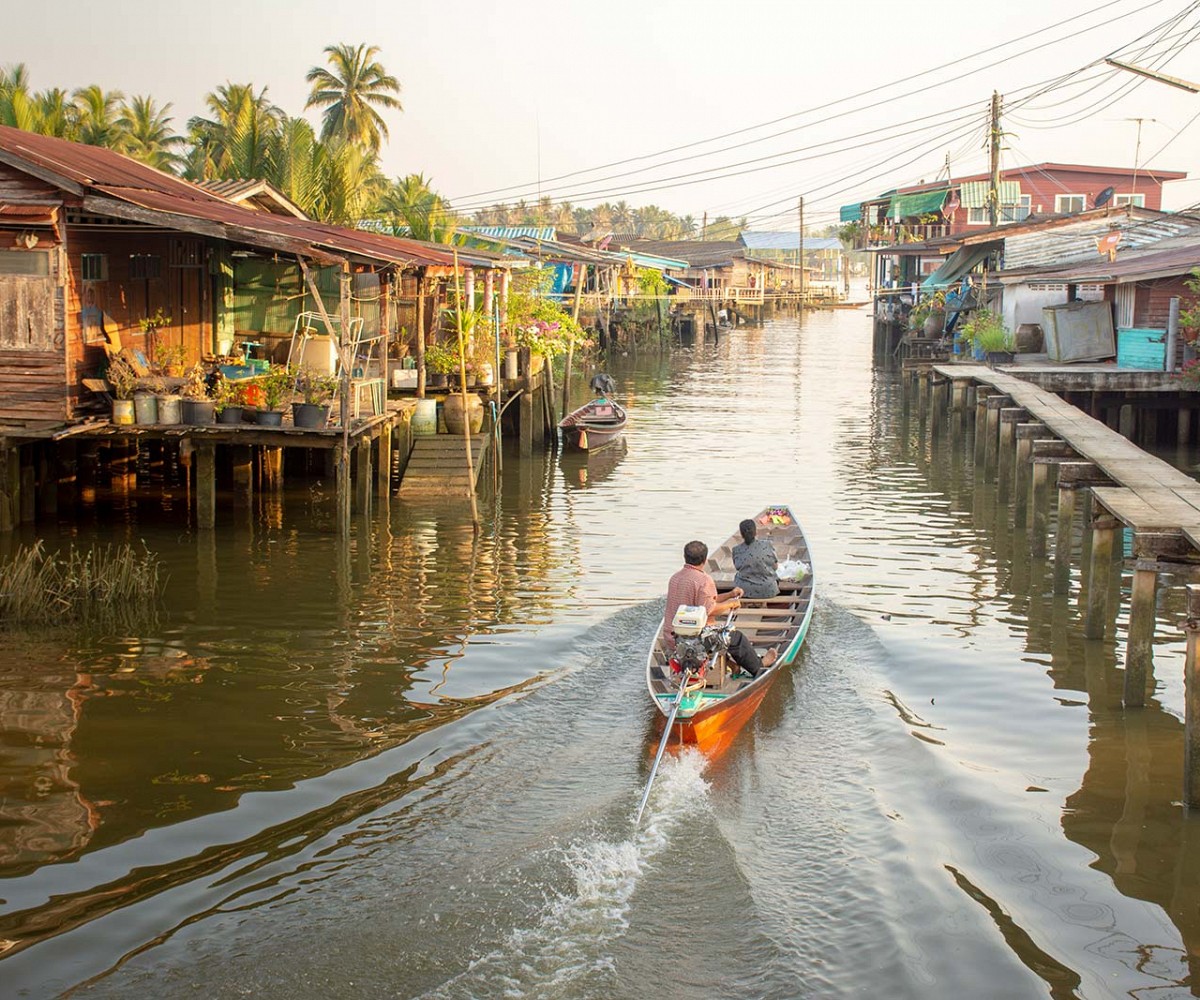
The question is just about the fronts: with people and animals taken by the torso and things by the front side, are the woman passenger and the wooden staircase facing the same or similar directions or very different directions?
very different directions

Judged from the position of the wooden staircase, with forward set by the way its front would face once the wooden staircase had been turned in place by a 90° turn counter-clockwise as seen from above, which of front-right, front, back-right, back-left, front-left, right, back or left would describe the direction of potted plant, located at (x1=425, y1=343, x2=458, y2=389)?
left

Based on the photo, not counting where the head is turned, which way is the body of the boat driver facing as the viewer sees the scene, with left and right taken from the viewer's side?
facing away from the viewer and to the right of the viewer

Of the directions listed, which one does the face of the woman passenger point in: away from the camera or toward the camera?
away from the camera

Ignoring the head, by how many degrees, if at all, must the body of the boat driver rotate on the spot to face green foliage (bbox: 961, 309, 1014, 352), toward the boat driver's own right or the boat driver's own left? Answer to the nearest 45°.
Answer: approximately 45° to the boat driver's own left

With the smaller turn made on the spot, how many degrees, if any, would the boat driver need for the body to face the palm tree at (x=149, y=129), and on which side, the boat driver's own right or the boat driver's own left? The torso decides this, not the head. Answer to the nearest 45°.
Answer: approximately 90° to the boat driver's own left

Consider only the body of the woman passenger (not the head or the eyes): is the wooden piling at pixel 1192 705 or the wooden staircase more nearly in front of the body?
the wooden staircase

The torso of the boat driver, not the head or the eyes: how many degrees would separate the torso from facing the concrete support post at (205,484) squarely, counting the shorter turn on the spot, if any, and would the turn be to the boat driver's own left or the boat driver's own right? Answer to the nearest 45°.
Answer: approximately 90° to the boat driver's own left

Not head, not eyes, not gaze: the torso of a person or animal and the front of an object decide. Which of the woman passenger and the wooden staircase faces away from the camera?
the woman passenger

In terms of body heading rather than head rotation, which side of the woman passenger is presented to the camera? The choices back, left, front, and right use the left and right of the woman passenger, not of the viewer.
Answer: back
